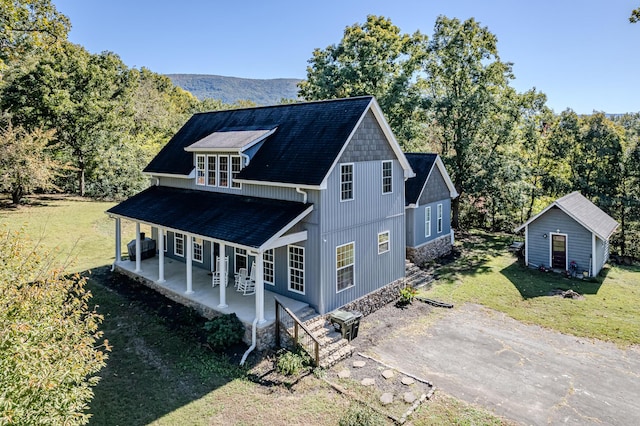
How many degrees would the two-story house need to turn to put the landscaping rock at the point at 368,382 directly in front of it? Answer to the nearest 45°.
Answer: approximately 45° to its left

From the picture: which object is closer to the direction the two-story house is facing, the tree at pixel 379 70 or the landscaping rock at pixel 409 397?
the landscaping rock

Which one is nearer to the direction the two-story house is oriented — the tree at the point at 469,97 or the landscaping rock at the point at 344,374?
the landscaping rock

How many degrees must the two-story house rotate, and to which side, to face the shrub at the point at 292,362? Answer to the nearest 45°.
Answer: approximately 45° to its left

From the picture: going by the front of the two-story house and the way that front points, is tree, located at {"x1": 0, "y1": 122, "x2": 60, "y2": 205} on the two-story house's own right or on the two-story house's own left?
on the two-story house's own right

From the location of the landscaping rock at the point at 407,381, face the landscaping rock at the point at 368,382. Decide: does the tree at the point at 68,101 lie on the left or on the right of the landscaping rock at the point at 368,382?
right

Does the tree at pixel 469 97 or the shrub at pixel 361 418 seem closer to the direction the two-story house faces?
the shrub

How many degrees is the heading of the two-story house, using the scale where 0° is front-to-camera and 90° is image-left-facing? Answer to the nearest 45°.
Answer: approximately 45°

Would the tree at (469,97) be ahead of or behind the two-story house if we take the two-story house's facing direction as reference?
behind

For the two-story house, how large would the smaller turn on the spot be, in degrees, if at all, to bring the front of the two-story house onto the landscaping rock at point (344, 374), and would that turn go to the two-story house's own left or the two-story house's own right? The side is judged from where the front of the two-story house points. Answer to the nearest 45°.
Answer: approximately 45° to the two-story house's own left

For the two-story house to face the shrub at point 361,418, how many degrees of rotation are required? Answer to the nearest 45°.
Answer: approximately 45° to its left
